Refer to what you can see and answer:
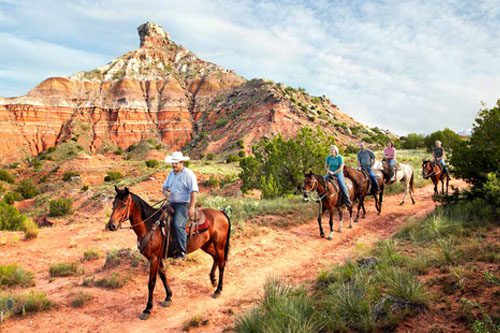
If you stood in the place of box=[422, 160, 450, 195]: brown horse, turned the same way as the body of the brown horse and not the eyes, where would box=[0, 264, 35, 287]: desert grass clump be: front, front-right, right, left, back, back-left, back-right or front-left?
front

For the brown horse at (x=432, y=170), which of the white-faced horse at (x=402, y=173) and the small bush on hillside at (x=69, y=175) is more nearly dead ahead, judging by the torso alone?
the white-faced horse

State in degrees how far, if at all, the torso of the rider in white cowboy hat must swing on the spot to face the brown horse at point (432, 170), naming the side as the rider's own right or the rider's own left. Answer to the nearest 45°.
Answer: approximately 180°

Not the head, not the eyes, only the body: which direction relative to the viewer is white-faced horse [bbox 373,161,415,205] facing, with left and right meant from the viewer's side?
facing to the left of the viewer

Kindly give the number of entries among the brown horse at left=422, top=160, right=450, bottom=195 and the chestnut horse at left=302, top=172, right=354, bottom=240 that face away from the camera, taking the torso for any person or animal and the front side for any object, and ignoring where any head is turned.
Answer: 0

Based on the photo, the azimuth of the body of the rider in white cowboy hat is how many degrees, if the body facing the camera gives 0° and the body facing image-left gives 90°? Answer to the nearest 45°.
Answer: approximately 45°

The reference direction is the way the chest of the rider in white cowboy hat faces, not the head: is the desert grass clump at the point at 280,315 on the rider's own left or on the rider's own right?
on the rider's own left

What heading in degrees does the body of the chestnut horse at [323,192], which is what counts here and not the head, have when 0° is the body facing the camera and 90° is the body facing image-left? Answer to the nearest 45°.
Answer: approximately 45°

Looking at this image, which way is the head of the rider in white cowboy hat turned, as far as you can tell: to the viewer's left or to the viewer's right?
to the viewer's left

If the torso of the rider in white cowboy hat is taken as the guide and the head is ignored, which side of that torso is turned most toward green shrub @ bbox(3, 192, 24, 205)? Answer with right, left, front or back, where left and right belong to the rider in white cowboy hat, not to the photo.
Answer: right

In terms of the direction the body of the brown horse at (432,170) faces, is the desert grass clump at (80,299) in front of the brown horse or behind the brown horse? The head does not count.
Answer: in front
